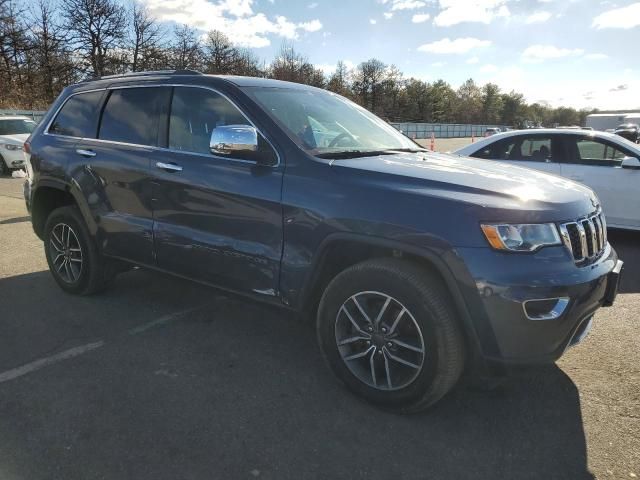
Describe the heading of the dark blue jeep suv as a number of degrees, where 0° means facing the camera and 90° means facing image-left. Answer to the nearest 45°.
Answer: approximately 315°

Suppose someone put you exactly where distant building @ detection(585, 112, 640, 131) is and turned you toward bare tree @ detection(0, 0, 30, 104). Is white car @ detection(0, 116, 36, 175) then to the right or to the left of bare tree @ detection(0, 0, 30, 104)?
left

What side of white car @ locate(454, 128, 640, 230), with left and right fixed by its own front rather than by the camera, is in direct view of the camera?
right

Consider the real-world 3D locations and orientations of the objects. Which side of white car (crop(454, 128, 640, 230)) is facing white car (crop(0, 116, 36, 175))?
back

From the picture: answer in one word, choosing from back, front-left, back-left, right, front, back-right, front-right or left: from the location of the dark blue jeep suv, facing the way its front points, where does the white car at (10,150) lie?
back

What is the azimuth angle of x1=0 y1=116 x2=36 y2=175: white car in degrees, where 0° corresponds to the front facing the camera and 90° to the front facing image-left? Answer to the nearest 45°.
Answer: approximately 315°

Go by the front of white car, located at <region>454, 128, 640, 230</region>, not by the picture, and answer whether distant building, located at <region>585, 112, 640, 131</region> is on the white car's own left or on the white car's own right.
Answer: on the white car's own left

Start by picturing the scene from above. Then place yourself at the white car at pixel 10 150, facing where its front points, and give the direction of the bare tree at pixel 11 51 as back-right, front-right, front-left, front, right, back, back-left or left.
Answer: back-left

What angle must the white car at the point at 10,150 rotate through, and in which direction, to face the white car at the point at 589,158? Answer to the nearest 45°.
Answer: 0° — it already faces it
